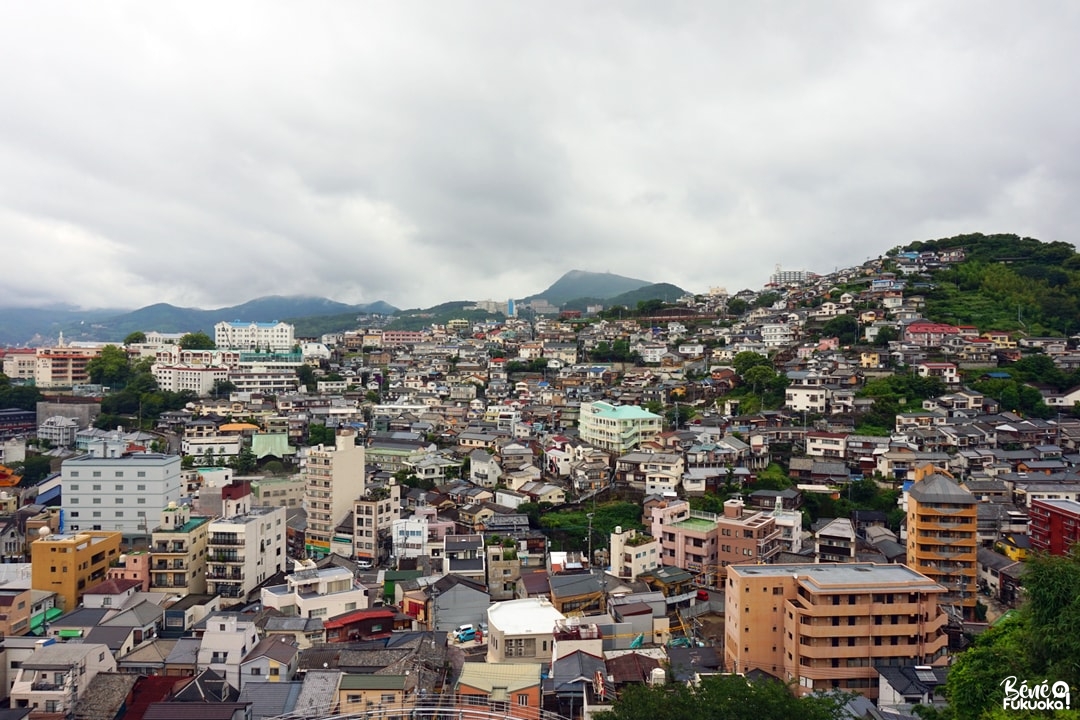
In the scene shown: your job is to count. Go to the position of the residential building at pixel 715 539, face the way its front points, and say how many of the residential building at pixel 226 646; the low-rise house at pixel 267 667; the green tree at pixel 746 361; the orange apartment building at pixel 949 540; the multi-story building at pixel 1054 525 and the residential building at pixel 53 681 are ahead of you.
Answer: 3

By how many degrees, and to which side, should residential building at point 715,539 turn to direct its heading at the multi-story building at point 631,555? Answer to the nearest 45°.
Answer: approximately 45° to its right

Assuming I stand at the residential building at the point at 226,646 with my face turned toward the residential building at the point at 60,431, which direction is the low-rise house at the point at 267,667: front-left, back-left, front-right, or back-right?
back-right

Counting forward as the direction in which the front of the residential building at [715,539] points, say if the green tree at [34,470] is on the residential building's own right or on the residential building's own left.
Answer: on the residential building's own right

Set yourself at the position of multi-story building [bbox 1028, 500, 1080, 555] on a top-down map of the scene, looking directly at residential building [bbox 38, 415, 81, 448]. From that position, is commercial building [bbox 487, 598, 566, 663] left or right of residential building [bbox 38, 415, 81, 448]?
left

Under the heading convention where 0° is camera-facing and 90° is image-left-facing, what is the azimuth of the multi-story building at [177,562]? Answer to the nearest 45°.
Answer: approximately 0°

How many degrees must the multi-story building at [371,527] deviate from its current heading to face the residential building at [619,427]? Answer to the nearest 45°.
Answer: approximately 180°
